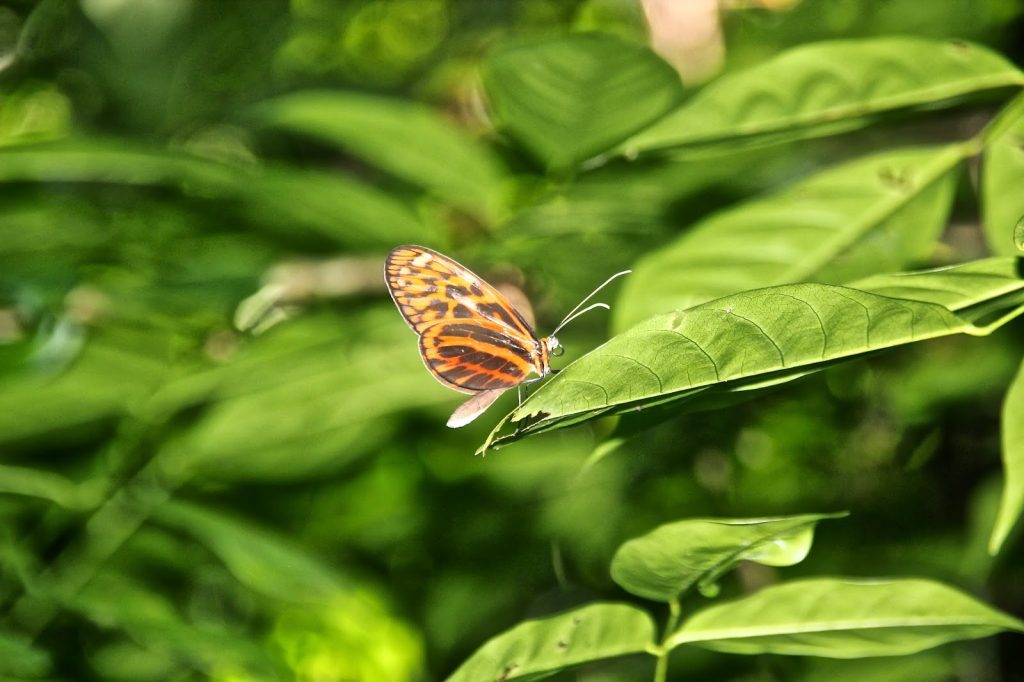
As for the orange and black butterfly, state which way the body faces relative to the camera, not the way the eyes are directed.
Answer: to the viewer's right
